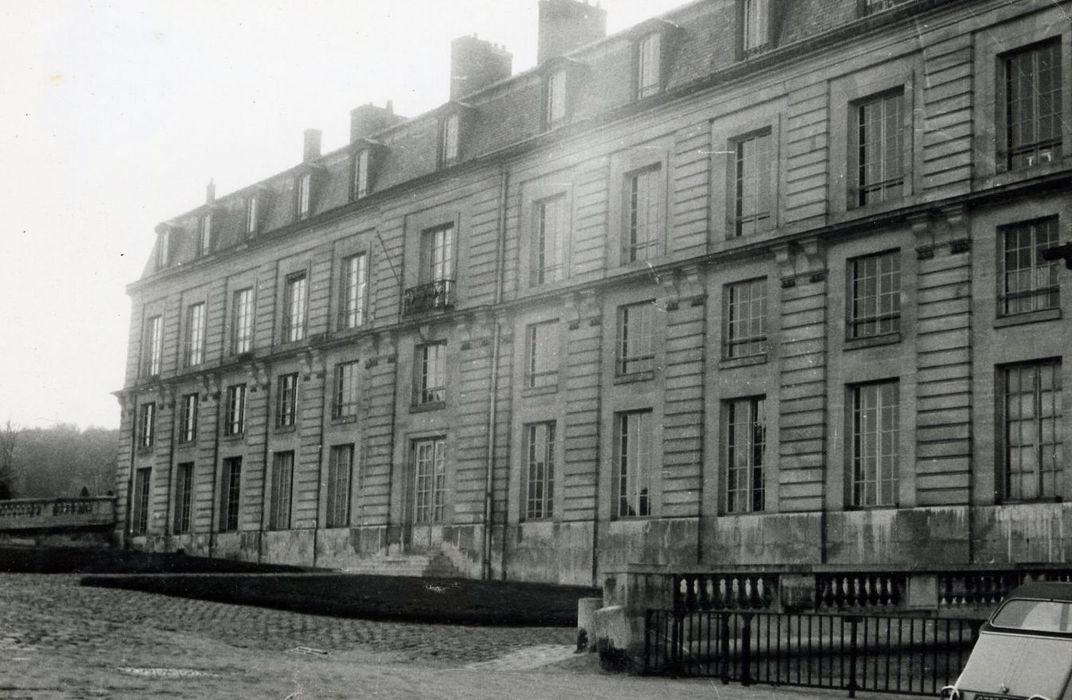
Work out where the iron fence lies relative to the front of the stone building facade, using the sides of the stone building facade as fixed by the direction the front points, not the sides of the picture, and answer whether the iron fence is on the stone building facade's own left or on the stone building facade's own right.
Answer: on the stone building facade's own left

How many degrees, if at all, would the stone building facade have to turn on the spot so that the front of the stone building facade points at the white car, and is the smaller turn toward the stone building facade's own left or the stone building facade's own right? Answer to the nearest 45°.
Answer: approximately 45° to the stone building facade's own left

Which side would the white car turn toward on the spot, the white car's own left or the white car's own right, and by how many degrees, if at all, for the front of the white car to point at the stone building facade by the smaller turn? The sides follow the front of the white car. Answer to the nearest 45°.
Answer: approximately 45° to the white car's own left

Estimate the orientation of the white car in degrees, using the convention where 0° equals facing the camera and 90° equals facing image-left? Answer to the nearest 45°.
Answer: approximately 225°

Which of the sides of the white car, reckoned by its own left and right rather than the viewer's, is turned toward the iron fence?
left
